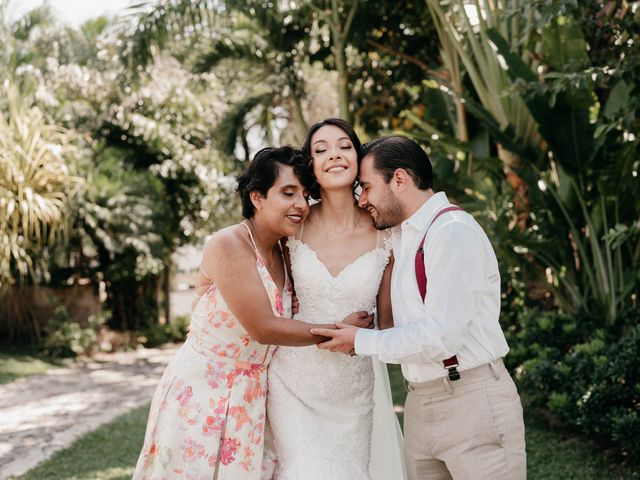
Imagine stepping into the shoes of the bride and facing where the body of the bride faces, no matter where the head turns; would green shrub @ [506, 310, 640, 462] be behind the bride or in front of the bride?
behind

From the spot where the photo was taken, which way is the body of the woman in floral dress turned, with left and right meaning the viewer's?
facing the viewer and to the right of the viewer

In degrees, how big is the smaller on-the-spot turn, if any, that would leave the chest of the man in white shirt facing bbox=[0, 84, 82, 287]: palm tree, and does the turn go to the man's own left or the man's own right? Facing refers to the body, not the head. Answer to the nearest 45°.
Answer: approximately 45° to the man's own right

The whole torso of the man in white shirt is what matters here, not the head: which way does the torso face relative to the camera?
to the viewer's left

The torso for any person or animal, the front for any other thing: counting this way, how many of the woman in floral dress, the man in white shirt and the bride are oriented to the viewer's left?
1

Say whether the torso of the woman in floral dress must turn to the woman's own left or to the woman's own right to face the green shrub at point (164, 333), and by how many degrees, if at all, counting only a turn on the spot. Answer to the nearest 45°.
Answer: approximately 135° to the woman's own left

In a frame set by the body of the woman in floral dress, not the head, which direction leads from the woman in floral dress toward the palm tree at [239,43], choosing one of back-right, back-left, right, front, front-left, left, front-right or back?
back-left

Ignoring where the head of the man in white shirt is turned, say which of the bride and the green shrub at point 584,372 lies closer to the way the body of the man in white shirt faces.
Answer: the bride

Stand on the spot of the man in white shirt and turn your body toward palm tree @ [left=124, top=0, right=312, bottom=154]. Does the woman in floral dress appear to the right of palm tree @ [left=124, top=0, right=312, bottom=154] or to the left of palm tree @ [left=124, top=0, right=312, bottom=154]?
left

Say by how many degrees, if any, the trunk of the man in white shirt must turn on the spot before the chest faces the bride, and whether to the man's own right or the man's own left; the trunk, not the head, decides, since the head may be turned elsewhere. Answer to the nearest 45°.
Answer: approximately 45° to the man's own right

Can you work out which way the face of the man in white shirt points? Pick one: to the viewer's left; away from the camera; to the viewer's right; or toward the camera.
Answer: to the viewer's left

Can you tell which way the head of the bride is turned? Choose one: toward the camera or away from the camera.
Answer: toward the camera

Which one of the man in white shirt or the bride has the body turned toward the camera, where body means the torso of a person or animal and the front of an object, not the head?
the bride

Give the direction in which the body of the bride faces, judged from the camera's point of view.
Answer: toward the camera
